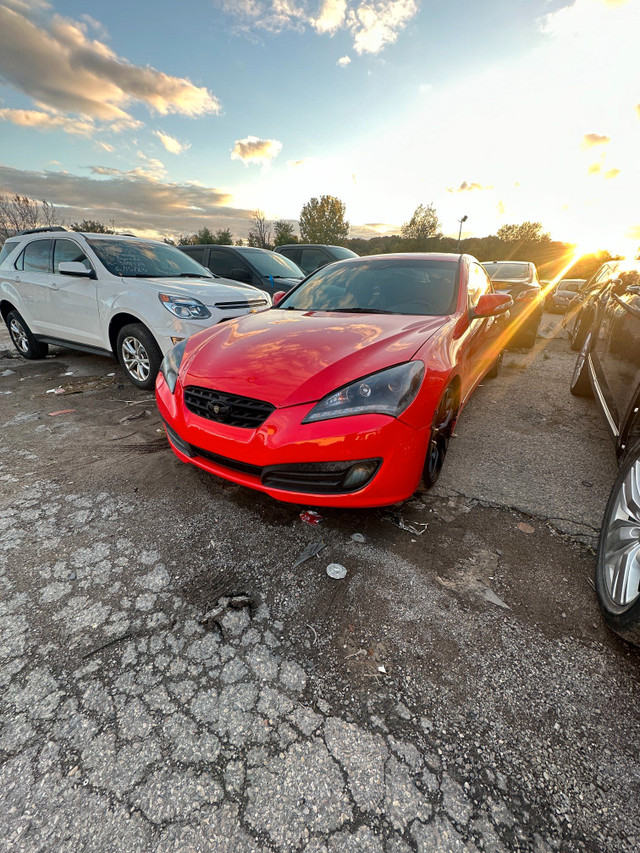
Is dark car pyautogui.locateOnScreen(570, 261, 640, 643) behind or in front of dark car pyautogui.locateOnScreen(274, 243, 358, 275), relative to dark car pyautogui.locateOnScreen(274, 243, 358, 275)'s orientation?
in front

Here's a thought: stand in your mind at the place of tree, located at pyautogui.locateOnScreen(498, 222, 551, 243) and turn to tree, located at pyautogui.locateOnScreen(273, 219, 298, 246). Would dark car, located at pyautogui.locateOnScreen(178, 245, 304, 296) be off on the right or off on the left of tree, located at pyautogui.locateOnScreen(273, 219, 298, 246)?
left

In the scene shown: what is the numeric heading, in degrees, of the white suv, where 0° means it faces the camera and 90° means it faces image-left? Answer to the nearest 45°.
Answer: approximately 315°

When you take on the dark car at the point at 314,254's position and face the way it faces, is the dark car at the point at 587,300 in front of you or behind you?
in front

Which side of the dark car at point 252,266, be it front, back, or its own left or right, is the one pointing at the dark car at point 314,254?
left

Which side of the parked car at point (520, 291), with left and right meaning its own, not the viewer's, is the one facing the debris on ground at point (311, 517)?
back

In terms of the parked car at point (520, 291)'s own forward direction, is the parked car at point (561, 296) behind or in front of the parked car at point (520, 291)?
behind

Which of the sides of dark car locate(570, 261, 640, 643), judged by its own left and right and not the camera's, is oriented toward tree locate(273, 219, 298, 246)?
back

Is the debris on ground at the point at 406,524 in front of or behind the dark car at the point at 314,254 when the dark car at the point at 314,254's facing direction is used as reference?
in front

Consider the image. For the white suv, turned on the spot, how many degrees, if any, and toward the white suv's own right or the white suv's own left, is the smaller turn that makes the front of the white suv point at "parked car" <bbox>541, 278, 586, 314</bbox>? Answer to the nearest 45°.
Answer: approximately 45° to the white suv's own left

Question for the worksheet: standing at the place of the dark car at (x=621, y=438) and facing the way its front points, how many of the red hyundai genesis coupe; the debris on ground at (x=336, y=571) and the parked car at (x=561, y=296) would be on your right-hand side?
2

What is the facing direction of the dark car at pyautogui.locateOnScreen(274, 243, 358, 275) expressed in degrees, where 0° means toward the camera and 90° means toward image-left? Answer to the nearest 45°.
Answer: approximately 315°

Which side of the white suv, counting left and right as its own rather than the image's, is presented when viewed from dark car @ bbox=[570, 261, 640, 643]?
front

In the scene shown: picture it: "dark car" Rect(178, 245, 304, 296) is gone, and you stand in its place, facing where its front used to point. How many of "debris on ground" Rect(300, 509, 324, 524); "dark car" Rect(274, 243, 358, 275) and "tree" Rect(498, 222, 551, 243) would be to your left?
2

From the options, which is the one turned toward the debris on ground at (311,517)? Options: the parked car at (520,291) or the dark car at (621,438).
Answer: the parked car

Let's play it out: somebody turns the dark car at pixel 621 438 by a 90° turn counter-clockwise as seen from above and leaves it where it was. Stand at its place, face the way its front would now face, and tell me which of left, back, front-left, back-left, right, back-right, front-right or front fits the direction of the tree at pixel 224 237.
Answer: left
